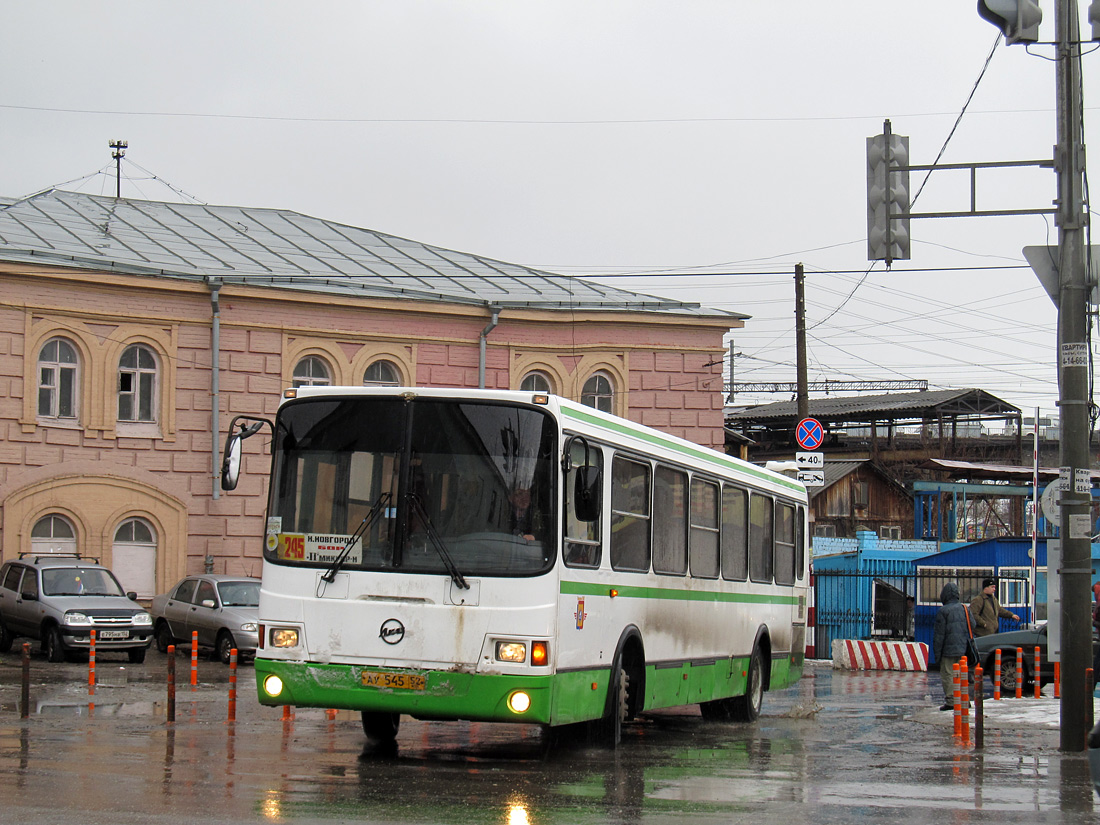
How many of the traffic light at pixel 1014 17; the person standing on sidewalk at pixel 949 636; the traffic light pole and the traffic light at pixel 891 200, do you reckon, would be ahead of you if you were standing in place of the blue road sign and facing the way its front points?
4

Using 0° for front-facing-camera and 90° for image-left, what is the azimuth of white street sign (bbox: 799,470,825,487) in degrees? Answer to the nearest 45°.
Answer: approximately 0°

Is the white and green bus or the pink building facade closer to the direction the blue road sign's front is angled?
the white and green bus

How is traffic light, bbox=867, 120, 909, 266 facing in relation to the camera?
away from the camera

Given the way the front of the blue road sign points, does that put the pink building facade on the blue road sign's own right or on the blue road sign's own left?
on the blue road sign's own right

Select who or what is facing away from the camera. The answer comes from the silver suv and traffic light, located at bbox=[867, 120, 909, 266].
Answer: the traffic light

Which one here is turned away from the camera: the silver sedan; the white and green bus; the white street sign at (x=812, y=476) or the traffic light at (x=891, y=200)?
the traffic light
